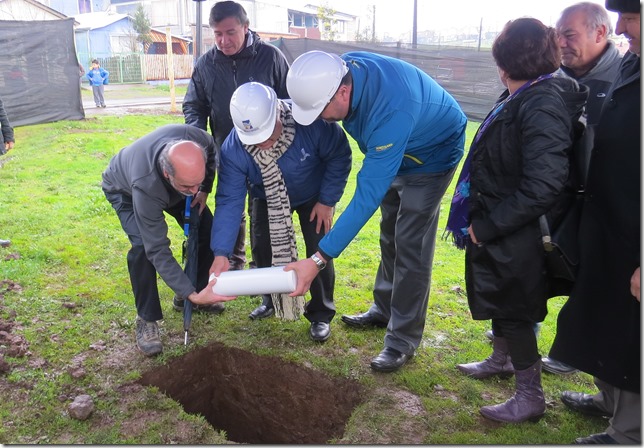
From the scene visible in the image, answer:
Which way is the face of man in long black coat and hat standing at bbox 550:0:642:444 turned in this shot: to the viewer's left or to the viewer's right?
to the viewer's left

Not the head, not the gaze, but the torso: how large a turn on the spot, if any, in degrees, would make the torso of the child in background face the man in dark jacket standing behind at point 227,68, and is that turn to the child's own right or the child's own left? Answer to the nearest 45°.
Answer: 0° — they already face them

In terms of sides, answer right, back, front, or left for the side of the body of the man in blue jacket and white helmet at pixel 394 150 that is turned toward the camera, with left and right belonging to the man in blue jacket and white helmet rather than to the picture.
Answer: left

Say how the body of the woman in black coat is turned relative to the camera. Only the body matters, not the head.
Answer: to the viewer's left

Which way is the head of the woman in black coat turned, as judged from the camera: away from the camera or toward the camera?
away from the camera

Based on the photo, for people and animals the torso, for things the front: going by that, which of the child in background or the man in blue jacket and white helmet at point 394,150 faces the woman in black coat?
the child in background

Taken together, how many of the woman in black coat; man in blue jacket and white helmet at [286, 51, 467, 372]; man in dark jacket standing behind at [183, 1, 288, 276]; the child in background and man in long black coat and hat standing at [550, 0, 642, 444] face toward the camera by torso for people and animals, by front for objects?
2

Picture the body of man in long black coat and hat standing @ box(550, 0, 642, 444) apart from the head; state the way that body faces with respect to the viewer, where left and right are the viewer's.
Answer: facing to the left of the viewer

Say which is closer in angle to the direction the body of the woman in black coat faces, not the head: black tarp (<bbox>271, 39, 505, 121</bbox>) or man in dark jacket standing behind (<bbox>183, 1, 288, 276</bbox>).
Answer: the man in dark jacket standing behind

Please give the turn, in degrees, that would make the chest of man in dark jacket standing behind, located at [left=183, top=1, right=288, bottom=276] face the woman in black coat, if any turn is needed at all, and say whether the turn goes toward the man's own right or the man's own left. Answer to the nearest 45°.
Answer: approximately 45° to the man's own left
